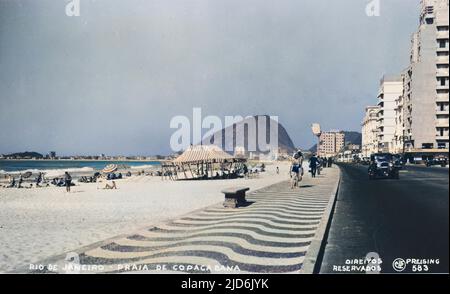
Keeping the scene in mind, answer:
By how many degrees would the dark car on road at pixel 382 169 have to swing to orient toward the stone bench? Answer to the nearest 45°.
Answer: approximately 45° to its right

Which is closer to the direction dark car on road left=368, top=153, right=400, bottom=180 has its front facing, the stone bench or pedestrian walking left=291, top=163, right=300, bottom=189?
the stone bench

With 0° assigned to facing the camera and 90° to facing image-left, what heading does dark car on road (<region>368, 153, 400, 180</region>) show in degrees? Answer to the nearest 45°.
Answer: approximately 0°
